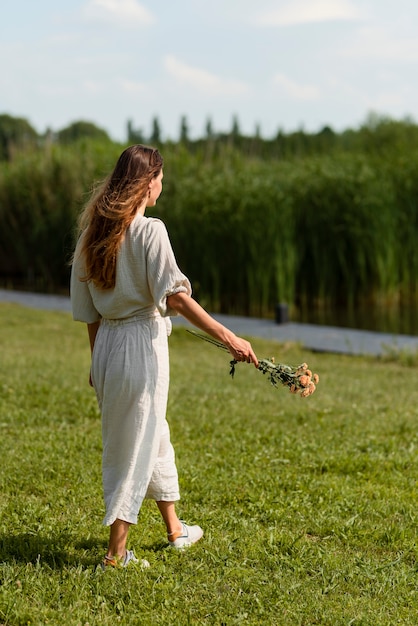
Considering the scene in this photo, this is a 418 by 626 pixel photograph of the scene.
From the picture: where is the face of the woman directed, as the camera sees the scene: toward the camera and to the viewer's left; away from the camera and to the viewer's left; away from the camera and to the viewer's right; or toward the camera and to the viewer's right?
away from the camera and to the viewer's right

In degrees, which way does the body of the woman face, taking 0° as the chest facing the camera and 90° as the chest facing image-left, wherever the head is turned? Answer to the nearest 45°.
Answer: approximately 225°
